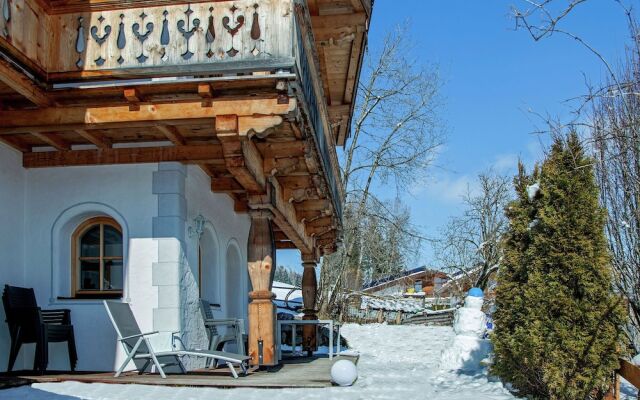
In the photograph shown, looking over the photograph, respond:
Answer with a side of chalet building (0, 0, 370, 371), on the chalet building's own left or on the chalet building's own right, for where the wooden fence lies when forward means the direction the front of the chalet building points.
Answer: on the chalet building's own left

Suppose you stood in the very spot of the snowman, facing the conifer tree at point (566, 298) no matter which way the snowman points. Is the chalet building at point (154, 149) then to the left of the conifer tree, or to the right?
right

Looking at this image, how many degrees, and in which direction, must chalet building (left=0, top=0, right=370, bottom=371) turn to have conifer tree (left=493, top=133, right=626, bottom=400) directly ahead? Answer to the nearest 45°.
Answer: approximately 45° to its left

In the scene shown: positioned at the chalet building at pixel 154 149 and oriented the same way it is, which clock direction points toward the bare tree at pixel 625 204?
The bare tree is roughly at 9 o'clock from the chalet building.

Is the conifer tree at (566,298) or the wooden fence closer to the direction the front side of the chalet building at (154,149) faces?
the conifer tree

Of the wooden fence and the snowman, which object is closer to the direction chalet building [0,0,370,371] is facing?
the snowman
